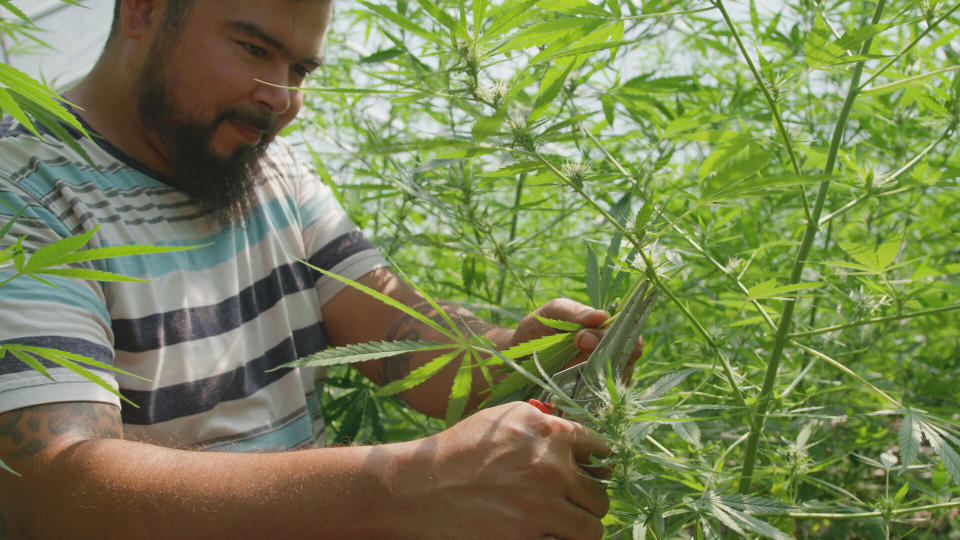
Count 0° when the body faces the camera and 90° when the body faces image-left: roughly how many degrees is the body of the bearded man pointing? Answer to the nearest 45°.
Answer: approximately 315°
